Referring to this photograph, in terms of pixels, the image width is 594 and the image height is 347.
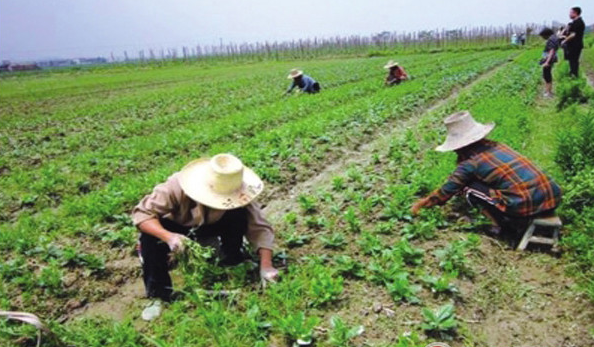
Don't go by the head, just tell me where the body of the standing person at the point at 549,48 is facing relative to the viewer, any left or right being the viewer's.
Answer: facing to the left of the viewer

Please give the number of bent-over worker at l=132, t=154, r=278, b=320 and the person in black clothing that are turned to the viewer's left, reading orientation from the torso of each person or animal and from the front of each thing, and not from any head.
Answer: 1

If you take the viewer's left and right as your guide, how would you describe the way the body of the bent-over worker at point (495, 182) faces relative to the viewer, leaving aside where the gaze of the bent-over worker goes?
facing to the left of the viewer

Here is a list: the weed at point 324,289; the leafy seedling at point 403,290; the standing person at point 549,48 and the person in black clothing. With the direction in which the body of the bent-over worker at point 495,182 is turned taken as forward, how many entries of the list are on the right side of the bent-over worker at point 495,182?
2

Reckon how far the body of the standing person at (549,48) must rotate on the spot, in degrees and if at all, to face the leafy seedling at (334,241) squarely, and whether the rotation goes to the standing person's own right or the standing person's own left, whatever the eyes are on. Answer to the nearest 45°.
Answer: approximately 90° to the standing person's own left

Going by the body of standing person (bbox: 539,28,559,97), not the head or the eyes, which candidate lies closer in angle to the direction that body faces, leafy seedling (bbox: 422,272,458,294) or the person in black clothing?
the leafy seedling

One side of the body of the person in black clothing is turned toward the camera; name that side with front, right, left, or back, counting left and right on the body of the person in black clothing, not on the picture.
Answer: left

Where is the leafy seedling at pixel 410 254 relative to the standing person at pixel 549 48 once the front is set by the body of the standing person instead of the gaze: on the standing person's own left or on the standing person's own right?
on the standing person's own left

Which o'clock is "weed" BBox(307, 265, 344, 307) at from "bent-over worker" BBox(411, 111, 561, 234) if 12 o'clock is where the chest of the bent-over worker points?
The weed is roughly at 10 o'clock from the bent-over worker.

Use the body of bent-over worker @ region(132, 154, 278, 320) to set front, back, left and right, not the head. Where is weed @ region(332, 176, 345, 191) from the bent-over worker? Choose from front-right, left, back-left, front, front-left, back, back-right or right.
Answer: back-left
